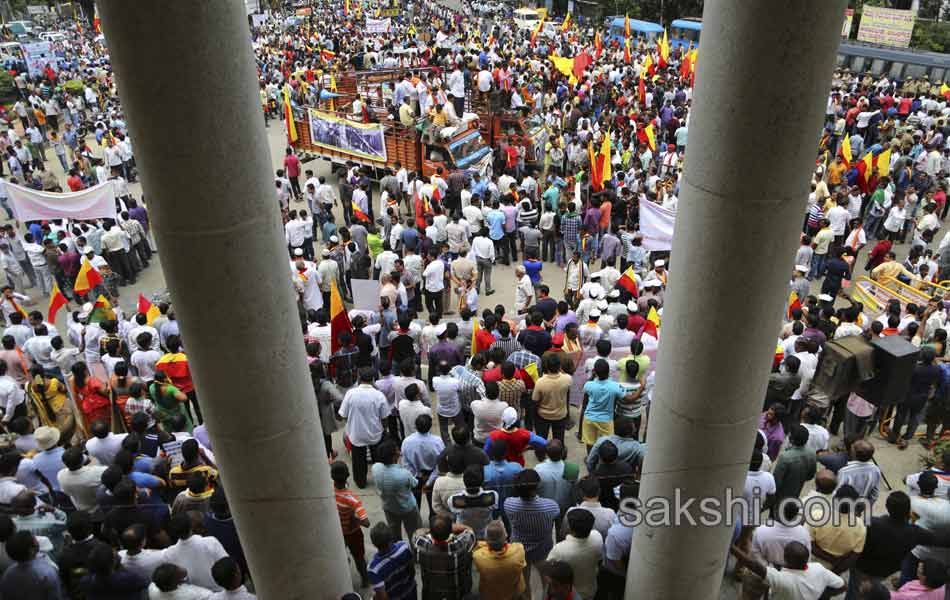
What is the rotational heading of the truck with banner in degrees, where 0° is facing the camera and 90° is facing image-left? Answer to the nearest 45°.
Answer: approximately 315°

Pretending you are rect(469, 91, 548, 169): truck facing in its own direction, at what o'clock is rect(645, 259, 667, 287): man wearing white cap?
The man wearing white cap is roughly at 1 o'clock from the truck.

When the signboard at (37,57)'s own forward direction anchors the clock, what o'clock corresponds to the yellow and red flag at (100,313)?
The yellow and red flag is roughly at 12 o'clock from the signboard.

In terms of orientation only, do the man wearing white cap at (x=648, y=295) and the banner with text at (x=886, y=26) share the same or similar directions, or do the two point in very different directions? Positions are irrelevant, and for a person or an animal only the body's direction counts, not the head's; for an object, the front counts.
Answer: very different directions

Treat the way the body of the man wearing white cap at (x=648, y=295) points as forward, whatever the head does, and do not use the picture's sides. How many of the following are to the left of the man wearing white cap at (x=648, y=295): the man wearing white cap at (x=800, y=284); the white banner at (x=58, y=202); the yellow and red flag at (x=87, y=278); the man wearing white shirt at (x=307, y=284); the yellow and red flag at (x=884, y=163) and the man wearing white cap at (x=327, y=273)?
4

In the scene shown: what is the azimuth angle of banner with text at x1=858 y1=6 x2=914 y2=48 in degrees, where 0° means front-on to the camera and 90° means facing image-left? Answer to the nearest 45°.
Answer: approximately 0°

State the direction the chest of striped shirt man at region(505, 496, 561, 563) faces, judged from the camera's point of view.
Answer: away from the camera

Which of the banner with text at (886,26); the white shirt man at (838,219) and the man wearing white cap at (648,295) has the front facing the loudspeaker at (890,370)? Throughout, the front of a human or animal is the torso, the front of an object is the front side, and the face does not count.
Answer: the banner with text

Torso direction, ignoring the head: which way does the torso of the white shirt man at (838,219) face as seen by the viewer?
away from the camera

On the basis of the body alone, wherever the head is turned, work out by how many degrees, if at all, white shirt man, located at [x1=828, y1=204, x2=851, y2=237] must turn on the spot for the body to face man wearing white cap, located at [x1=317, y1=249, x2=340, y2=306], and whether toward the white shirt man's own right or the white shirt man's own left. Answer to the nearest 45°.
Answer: approximately 135° to the white shirt man's own left

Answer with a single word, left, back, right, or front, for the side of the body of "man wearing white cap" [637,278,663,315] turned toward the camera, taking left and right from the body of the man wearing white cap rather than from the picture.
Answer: back

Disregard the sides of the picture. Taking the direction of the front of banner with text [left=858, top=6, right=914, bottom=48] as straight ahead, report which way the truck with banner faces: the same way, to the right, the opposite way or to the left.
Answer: to the left
